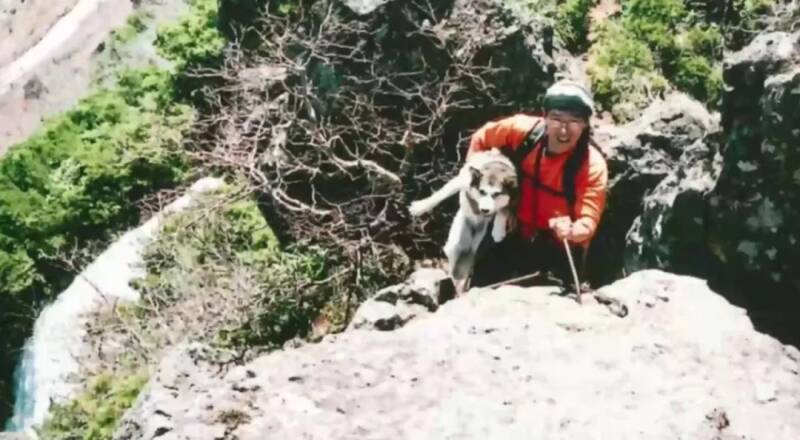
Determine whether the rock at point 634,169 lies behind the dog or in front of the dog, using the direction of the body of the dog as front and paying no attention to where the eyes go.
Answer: behind

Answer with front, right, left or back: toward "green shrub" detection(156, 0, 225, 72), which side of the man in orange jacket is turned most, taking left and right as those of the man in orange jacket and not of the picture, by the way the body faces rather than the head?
back

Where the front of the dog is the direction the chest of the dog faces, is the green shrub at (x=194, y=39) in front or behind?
behind

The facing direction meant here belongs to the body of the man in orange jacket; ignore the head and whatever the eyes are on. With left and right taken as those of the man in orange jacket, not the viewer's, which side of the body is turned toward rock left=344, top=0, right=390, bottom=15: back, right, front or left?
back

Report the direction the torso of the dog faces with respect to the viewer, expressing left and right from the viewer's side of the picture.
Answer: facing the viewer

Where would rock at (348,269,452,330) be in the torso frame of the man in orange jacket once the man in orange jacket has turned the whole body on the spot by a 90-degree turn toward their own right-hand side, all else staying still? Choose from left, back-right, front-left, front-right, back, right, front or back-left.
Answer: front

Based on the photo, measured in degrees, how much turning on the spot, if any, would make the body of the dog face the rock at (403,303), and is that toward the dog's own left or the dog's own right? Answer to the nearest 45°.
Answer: approximately 90° to the dog's own right

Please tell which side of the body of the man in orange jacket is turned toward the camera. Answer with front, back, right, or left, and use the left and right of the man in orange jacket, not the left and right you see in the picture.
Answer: front

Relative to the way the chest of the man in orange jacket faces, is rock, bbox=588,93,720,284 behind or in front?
behind

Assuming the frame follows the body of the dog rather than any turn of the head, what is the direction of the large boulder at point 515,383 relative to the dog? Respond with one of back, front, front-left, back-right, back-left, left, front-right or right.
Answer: front

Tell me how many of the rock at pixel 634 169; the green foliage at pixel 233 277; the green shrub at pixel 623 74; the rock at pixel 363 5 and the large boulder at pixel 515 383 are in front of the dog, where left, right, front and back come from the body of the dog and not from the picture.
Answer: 1

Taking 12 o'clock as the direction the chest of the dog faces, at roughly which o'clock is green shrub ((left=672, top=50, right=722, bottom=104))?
The green shrub is roughly at 7 o'clock from the dog.

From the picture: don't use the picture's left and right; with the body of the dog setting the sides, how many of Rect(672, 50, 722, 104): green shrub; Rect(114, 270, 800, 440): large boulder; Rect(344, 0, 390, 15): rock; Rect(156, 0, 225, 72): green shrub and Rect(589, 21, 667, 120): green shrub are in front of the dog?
1

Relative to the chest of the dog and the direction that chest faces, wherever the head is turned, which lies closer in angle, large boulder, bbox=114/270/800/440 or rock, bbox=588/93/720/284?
the large boulder

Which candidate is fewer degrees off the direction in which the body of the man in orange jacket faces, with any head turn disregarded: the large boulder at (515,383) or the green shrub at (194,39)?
the large boulder

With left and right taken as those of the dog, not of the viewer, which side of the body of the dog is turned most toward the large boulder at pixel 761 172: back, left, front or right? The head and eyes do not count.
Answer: left
